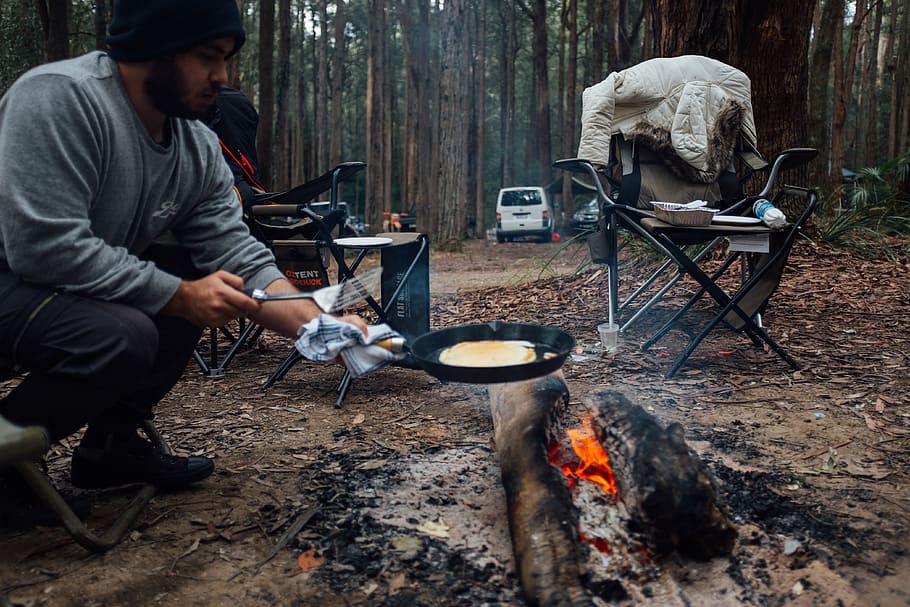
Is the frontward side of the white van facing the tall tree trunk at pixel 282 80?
no
